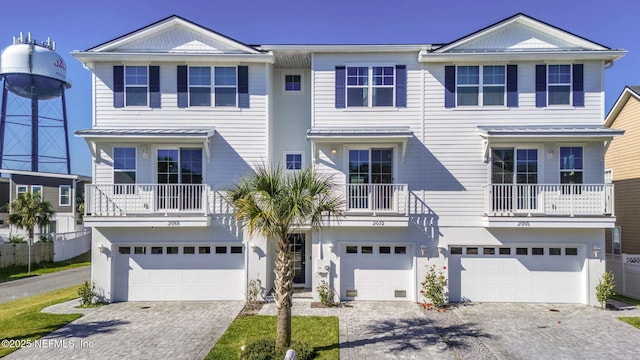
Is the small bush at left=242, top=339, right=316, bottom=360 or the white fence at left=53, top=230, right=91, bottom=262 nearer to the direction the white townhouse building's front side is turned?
the small bush

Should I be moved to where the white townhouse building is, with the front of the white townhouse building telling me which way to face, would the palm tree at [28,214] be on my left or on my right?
on my right

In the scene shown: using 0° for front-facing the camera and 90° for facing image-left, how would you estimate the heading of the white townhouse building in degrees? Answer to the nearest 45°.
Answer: approximately 0°

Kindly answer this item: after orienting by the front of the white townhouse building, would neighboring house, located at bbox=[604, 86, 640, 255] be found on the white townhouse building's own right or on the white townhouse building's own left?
on the white townhouse building's own left

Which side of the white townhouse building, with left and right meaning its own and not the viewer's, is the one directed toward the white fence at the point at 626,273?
left

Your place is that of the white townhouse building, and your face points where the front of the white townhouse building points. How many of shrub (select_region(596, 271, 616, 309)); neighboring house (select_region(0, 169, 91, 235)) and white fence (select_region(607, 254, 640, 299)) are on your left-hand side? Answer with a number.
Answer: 2

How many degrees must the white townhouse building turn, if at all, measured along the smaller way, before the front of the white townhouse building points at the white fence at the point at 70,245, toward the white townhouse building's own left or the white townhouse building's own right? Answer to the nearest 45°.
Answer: approximately 135° to the white townhouse building's own right

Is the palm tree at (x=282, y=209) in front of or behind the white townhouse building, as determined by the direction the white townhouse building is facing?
in front

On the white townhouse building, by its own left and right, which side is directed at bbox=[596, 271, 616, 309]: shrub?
left
